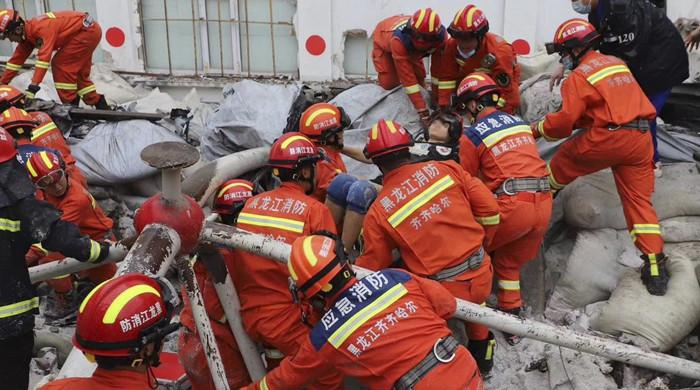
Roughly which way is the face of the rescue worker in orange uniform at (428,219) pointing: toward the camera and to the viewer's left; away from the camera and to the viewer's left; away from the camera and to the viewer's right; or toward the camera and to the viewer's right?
away from the camera and to the viewer's left

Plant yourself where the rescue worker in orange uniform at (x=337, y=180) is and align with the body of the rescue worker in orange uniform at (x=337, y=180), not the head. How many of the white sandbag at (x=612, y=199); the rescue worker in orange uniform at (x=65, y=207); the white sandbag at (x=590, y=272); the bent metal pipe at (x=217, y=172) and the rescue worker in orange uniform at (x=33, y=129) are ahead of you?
2

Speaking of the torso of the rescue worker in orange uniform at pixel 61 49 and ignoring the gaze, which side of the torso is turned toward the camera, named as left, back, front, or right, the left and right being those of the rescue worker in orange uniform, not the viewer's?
left

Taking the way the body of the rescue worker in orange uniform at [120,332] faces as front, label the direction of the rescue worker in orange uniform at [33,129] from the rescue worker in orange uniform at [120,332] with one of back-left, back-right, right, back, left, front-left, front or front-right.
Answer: front-left

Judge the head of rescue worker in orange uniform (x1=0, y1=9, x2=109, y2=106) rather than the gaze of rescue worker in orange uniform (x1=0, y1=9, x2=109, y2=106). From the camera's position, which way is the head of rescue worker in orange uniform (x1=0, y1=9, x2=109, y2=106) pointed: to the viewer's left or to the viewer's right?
to the viewer's left

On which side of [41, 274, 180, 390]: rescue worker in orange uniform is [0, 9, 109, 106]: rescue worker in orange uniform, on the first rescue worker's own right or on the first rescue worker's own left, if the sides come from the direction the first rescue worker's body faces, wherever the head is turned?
on the first rescue worker's own left

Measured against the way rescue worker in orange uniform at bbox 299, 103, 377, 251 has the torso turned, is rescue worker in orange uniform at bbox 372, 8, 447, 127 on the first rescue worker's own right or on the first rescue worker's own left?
on the first rescue worker's own left

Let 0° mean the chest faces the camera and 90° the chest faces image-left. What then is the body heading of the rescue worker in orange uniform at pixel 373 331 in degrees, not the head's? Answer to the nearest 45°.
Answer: approximately 135°

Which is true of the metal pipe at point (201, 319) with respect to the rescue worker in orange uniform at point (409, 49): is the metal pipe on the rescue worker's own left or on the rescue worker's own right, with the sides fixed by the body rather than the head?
on the rescue worker's own right

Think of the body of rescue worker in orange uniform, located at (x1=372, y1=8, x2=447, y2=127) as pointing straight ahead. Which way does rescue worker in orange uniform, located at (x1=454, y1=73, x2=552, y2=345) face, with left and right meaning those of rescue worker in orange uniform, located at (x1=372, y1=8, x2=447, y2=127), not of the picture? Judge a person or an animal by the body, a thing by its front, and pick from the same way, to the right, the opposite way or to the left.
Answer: the opposite way

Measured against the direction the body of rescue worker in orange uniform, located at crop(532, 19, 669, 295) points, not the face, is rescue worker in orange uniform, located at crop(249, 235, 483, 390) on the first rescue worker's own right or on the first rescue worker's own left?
on the first rescue worker's own left

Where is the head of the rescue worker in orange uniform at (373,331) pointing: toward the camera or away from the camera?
away from the camera

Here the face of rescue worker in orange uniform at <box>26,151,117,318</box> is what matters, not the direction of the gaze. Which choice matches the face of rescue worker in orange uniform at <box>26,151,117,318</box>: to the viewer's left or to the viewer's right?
to the viewer's right

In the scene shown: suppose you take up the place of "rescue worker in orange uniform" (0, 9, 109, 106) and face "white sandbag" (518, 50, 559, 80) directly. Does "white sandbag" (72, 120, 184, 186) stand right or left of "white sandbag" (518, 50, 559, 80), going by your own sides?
right
